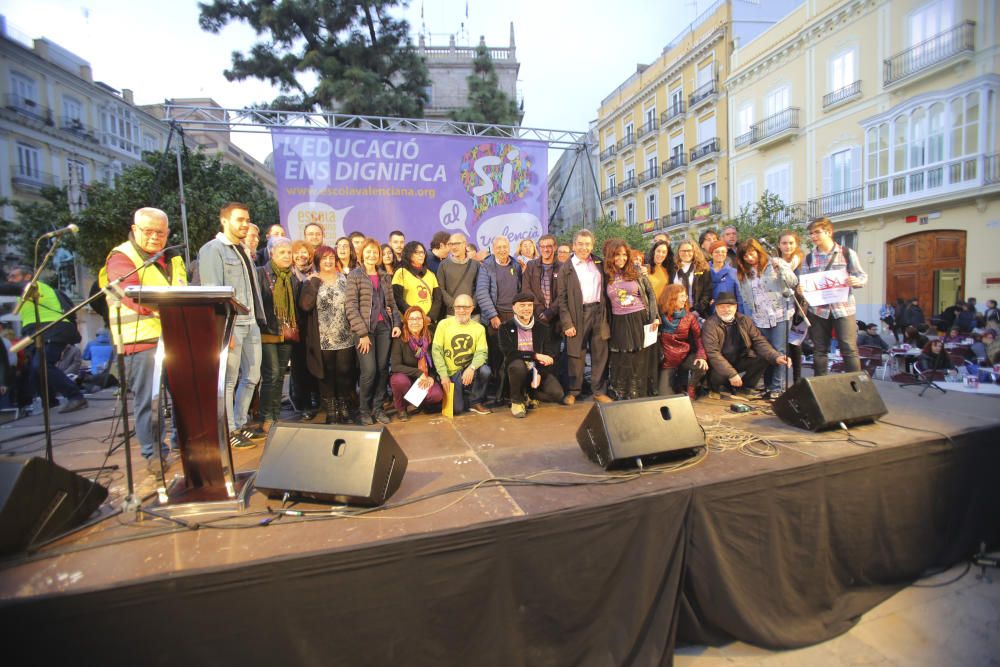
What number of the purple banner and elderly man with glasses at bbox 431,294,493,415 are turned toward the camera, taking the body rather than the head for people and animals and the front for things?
2

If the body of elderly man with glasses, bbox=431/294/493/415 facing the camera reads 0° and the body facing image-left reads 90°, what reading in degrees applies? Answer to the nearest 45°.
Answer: approximately 0°

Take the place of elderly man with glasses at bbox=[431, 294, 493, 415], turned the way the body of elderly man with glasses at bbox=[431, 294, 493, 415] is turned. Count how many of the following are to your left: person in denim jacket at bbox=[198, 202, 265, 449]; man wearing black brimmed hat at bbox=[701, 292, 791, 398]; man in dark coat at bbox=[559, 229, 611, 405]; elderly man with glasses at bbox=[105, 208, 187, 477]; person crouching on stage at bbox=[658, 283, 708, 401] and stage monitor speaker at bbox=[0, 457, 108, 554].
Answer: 3

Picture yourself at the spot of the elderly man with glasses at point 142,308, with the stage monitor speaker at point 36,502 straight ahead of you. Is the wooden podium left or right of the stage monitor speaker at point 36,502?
left

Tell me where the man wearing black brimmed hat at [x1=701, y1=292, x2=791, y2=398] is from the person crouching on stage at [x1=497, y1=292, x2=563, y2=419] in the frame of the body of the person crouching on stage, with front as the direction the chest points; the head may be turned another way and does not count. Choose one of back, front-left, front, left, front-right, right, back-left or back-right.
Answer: left

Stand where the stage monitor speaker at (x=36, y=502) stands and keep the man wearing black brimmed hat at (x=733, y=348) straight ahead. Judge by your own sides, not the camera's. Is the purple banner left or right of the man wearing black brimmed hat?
left

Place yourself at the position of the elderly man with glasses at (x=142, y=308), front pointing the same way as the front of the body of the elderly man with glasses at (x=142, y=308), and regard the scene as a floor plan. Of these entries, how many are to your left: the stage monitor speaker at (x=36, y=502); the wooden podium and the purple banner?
1

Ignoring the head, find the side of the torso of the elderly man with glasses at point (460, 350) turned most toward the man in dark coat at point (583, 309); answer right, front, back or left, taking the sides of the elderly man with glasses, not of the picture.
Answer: left
